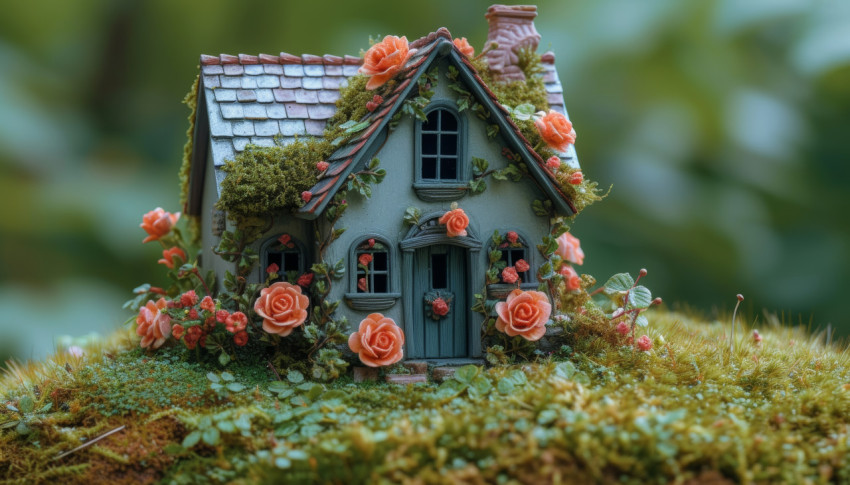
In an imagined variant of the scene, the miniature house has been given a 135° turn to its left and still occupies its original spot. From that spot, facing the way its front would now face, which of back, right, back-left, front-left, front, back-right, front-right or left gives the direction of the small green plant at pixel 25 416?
back-left

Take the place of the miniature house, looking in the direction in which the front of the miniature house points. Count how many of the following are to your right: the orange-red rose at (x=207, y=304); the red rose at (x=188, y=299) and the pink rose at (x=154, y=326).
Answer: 3

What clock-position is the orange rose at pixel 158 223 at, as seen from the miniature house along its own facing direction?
The orange rose is roughly at 4 o'clock from the miniature house.

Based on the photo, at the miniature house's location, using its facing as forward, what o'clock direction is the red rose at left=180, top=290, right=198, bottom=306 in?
The red rose is roughly at 3 o'clock from the miniature house.

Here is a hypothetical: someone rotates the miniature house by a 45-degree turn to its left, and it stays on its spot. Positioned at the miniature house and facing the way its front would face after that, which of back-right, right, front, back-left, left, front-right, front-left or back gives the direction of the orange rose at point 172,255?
back

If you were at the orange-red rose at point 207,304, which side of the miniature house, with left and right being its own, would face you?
right

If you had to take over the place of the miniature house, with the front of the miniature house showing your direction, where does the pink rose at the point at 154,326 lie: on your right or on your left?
on your right
